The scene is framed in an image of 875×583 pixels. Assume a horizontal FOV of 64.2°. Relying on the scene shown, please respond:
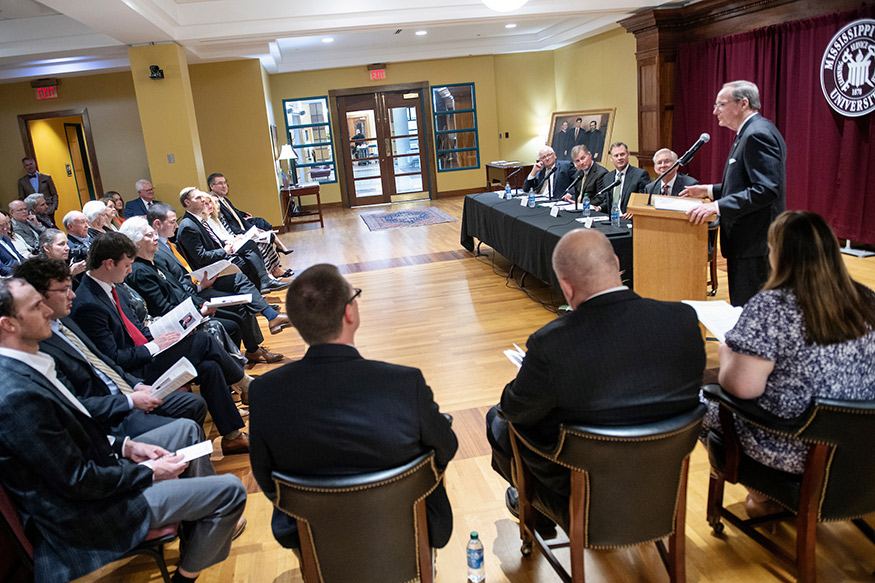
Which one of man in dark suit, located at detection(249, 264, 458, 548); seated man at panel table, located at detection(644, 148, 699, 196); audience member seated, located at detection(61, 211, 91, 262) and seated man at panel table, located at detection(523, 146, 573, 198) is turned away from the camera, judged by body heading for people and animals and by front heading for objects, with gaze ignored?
the man in dark suit

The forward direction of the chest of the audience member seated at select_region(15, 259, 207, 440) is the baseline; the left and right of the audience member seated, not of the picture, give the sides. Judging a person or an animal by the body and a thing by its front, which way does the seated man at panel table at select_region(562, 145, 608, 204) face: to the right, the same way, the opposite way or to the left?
the opposite way

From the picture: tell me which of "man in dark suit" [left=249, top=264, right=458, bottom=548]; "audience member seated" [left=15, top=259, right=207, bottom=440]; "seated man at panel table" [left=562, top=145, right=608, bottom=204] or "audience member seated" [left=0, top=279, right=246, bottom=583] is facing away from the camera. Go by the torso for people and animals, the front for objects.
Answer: the man in dark suit

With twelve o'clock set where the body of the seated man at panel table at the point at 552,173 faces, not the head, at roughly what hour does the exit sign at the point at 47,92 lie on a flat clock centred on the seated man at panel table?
The exit sign is roughly at 2 o'clock from the seated man at panel table.

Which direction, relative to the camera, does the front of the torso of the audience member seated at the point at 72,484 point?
to the viewer's right

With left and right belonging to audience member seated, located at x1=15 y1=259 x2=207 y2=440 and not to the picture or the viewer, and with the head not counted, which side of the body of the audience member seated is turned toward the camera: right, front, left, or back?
right

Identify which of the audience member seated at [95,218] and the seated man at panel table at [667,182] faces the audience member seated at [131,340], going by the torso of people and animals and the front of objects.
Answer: the seated man at panel table

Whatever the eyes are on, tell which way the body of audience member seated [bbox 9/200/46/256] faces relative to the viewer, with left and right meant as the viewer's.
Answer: facing the viewer and to the right of the viewer

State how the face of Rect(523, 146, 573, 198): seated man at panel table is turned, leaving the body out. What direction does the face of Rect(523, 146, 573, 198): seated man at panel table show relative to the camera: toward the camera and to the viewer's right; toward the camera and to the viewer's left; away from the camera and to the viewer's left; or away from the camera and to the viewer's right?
toward the camera and to the viewer's left

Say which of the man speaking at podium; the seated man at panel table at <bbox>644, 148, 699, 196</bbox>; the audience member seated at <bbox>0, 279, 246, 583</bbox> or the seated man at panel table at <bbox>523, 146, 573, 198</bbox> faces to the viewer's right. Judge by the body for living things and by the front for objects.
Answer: the audience member seated

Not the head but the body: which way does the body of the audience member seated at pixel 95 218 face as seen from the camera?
to the viewer's right

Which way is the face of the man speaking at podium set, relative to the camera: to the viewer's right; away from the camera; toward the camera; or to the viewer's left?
to the viewer's left

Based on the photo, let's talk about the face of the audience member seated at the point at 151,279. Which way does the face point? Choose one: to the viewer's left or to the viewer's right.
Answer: to the viewer's right

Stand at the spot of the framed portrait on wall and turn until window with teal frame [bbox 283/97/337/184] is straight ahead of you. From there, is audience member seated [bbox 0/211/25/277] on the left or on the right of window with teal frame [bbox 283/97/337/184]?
left

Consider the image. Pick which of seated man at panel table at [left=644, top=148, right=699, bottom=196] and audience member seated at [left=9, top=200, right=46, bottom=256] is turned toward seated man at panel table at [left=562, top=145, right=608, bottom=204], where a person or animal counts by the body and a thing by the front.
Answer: the audience member seated

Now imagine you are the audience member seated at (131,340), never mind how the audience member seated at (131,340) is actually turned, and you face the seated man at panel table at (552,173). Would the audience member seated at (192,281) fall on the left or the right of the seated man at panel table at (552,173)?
left

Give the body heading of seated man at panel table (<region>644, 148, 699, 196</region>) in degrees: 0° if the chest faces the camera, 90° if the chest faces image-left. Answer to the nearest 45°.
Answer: approximately 45°

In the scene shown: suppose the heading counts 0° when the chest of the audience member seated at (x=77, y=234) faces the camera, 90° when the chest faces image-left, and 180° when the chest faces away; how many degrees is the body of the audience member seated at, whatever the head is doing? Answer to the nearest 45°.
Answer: approximately 270°
